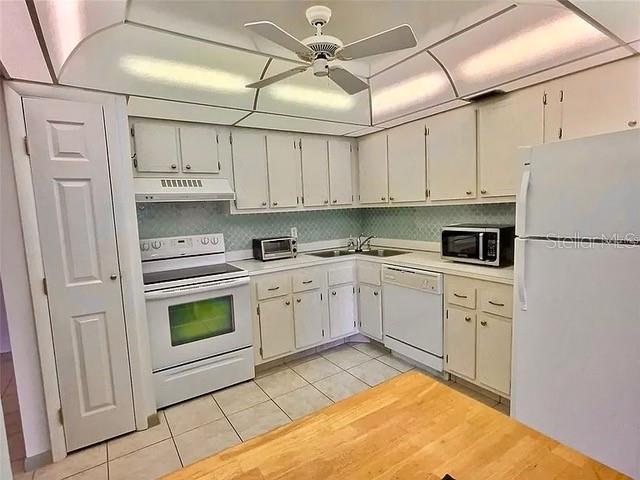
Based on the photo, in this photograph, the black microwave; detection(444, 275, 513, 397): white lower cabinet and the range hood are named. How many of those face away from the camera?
0

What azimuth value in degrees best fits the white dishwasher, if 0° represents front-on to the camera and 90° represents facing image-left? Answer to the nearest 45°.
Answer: approximately 45°

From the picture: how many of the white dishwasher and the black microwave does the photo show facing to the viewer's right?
0

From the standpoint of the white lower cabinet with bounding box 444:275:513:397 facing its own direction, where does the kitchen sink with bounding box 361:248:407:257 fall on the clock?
The kitchen sink is roughly at 3 o'clock from the white lower cabinet.

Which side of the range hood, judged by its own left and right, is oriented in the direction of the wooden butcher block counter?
front

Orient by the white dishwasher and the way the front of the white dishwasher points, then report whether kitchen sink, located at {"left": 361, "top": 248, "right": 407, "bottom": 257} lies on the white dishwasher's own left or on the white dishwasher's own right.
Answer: on the white dishwasher's own right

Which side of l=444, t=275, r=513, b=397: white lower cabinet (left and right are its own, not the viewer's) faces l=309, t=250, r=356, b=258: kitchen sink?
right

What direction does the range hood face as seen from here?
toward the camera

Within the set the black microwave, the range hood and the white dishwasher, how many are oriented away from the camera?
0

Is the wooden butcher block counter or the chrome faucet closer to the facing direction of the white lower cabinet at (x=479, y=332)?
the wooden butcher block counter

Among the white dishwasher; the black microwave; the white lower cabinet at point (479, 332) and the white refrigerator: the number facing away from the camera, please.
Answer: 0

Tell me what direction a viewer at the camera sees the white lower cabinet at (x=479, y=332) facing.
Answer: facing the viewer and to the left of the viewer

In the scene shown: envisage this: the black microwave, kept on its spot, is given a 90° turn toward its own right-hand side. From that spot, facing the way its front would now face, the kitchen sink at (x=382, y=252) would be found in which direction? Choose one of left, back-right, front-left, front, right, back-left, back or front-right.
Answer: front

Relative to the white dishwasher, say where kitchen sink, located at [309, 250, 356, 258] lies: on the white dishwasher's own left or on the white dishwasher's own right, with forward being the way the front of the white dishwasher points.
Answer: on the white dishwasher's own right
